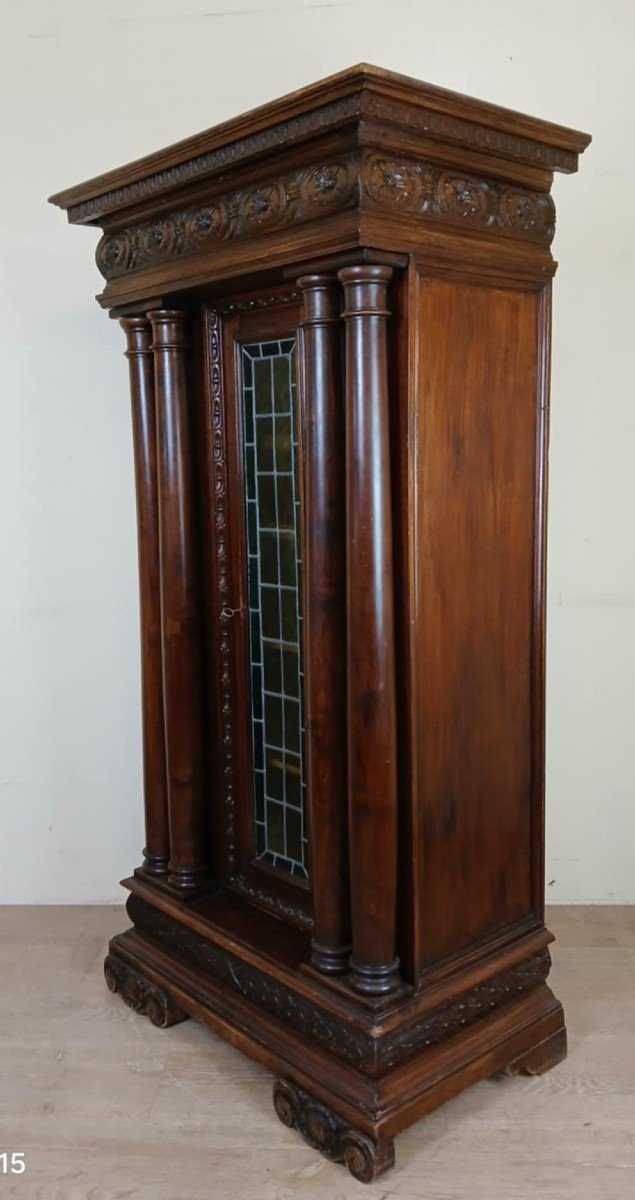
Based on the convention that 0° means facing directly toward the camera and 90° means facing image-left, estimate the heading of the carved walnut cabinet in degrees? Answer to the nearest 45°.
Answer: approximately 45°
